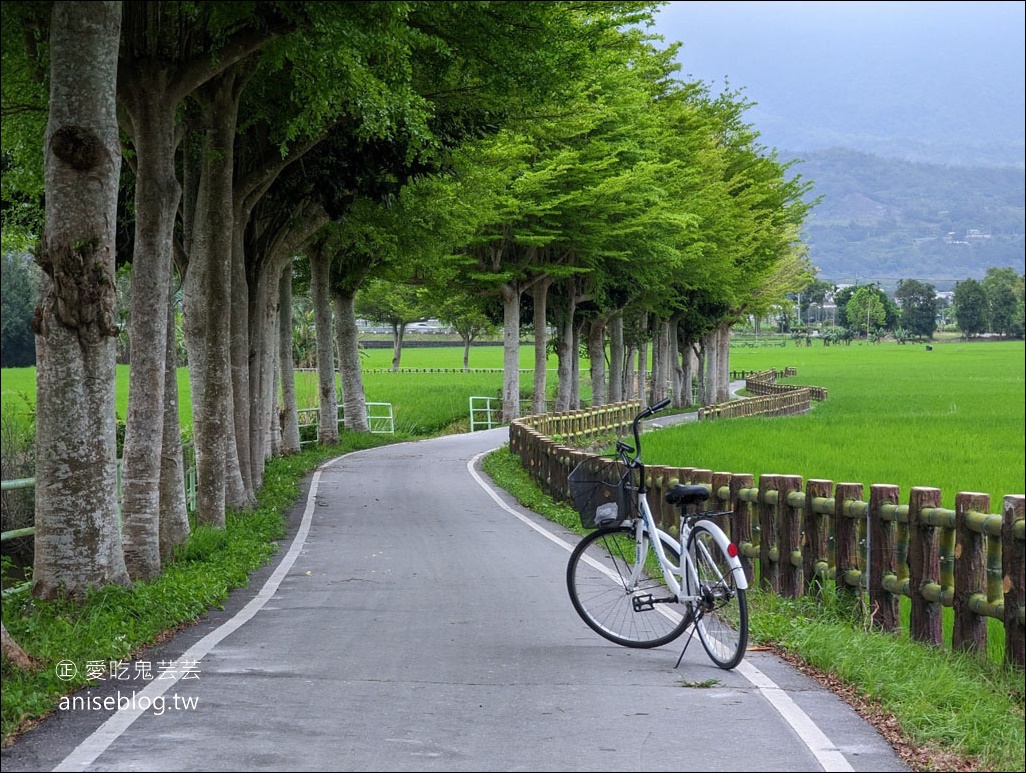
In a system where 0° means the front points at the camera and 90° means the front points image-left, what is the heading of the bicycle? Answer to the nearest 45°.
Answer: approximately 135°
